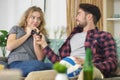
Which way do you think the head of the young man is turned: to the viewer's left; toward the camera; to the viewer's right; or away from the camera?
to the viewer's left

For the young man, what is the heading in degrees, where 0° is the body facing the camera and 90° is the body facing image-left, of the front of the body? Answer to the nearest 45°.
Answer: approximately 45°

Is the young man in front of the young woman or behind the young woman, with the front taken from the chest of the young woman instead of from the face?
in front

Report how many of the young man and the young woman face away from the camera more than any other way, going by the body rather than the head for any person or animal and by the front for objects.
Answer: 0

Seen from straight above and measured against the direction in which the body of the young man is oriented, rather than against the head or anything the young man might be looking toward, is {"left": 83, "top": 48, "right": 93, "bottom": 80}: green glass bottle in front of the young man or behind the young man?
in front

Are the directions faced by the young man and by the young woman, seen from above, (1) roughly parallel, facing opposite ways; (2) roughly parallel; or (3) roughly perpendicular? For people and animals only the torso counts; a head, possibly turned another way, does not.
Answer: roughly perpendicular

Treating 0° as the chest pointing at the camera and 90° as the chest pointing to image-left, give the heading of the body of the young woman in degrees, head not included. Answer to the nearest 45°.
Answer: approximately 315°

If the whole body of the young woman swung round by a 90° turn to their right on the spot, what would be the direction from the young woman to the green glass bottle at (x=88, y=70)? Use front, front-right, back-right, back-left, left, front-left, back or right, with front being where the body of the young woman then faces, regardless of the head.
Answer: front-left
